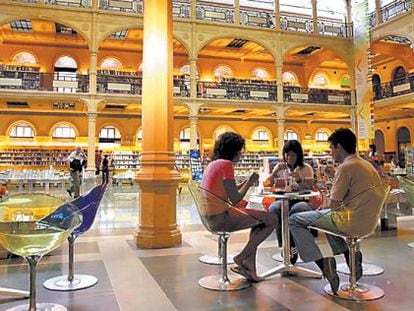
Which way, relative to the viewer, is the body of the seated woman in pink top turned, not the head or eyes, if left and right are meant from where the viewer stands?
facing to the right of the viewer

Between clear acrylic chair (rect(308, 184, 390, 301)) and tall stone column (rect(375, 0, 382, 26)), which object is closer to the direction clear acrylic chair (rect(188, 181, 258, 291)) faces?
the clear acrylic chair

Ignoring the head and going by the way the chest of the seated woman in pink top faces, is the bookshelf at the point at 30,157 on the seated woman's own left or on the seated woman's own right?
on the seated woman's own left

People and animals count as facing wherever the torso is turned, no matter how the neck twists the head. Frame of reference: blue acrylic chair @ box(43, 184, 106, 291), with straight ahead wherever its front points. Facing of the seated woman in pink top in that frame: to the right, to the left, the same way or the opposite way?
the opposite way

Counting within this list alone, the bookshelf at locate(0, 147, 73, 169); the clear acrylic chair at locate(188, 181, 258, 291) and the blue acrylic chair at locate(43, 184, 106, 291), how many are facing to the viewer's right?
1

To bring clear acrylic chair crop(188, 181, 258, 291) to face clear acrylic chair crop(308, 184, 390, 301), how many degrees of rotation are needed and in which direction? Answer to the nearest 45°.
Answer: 0° — it already faces it

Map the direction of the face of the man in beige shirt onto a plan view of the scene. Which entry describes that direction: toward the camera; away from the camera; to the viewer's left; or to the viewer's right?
to the viewer's left

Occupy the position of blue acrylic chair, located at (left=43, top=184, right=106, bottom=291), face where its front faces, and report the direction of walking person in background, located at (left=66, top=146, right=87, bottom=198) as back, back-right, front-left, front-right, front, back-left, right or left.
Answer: right

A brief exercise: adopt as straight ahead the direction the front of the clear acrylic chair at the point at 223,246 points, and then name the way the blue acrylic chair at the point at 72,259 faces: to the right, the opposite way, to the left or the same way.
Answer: the opposite way

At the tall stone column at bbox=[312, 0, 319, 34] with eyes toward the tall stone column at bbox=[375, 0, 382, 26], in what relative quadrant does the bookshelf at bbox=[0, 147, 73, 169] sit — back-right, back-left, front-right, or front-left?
back-right

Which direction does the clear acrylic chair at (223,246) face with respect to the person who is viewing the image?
facing to the right of the viewer

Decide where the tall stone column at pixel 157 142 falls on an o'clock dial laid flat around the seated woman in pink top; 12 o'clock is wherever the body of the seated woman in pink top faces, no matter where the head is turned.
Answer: The tall stone column is roughly at 8 o'clock from the seated woman in pink top.

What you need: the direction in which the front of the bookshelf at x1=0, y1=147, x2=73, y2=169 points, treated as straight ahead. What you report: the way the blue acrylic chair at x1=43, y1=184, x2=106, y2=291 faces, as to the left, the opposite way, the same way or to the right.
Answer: to the right

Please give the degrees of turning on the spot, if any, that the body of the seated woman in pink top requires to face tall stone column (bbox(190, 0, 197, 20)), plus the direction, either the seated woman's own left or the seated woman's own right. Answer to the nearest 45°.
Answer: approximately 90° to the seated woman's own left
